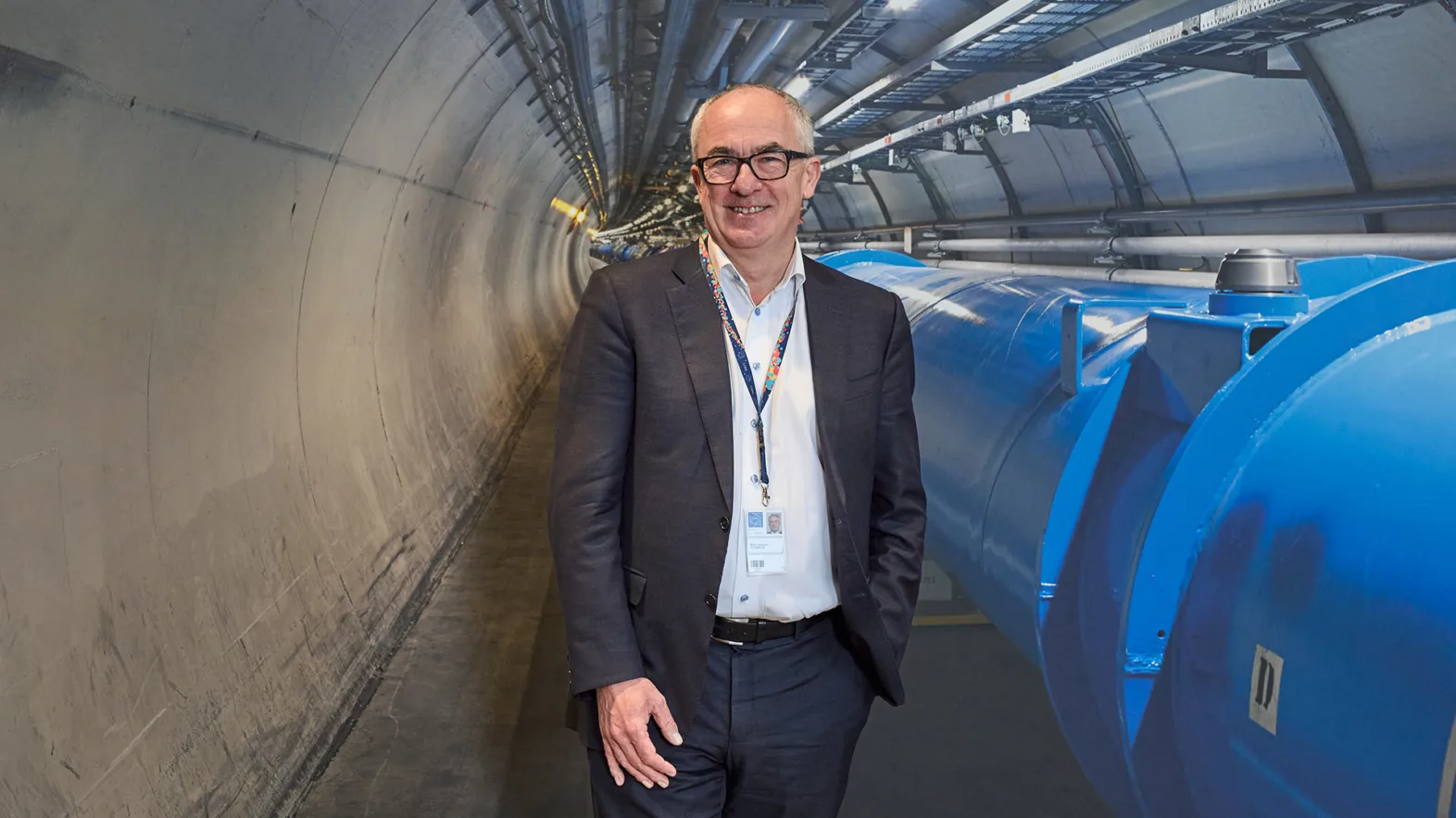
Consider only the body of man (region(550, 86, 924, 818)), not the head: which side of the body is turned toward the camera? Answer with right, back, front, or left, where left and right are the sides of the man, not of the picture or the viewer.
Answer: front

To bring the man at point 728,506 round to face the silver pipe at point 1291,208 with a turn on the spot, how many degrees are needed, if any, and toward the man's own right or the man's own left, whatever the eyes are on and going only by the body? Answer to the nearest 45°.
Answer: approximately 135° to the man's own left

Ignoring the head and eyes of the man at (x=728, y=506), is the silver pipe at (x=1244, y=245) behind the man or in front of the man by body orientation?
behind

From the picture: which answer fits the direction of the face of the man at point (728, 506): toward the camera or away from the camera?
toward the camera

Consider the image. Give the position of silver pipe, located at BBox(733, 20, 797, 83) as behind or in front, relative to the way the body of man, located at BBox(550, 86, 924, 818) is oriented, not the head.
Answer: behind

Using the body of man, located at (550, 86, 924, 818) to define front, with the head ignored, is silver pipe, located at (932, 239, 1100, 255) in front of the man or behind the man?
behind

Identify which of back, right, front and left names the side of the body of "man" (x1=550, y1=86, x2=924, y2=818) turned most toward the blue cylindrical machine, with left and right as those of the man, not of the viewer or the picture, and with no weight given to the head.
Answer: left
